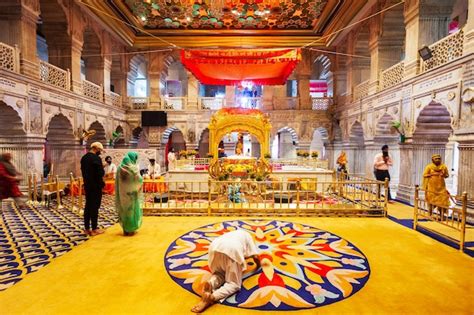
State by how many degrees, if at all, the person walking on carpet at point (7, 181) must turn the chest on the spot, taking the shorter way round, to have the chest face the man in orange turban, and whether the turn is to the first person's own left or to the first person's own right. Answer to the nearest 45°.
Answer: approximately 45° to the first person's own right

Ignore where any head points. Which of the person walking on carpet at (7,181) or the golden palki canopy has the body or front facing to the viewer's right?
the person walking on carpet

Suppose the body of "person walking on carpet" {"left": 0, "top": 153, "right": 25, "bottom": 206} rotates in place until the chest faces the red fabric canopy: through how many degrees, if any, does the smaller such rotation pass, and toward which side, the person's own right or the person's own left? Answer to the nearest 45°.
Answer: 0° — they already face it

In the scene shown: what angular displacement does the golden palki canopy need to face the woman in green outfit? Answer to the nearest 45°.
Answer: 0° — it already faces them

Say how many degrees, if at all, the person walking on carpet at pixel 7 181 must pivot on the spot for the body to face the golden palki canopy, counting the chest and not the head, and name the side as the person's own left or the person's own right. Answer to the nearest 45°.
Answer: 0° — they already face it

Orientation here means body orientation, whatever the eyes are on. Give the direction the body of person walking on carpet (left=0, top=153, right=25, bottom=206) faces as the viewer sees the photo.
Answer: to the viewer's right
